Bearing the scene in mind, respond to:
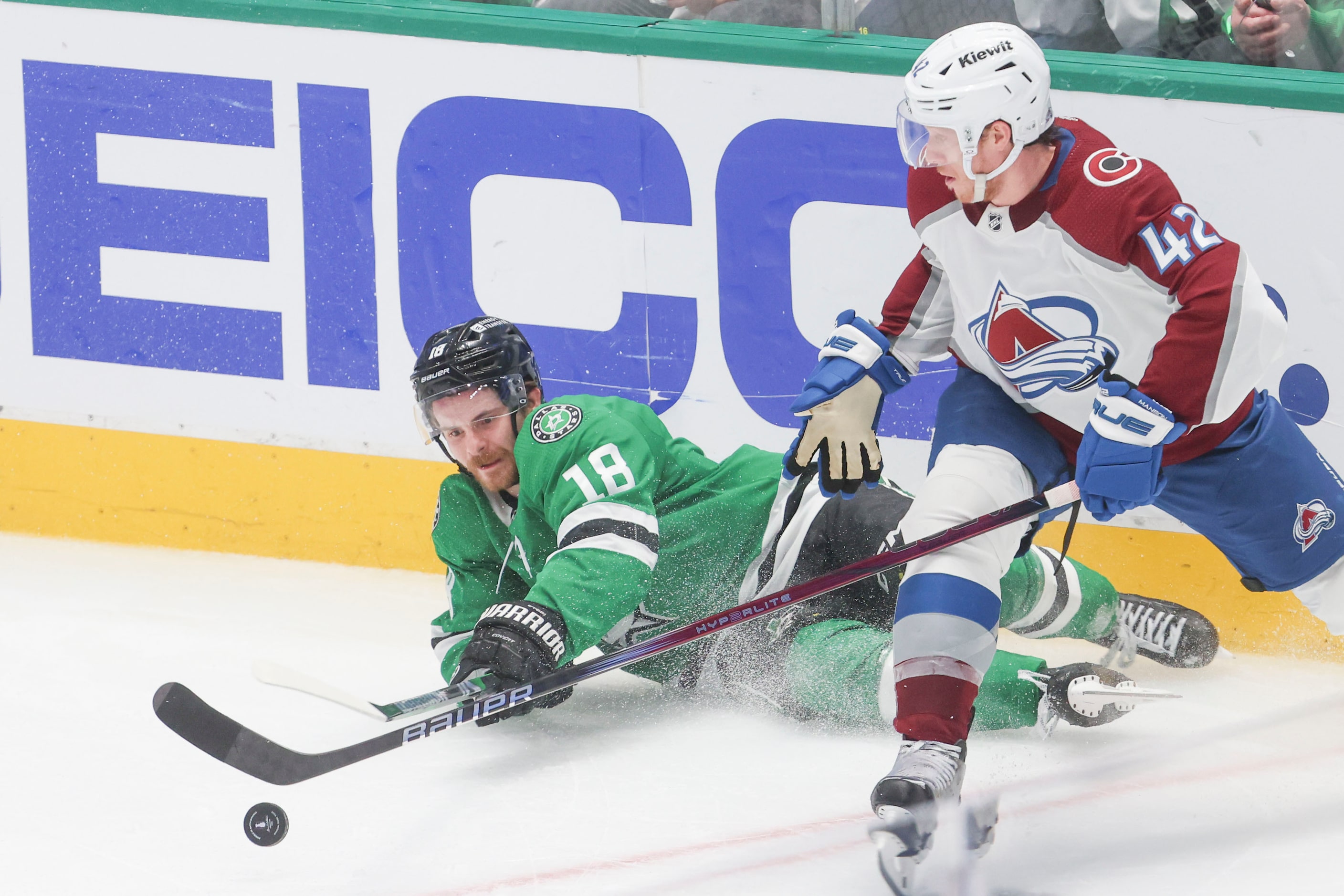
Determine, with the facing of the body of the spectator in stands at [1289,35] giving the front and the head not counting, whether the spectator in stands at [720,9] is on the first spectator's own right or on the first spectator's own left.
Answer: on the first spectator's own right

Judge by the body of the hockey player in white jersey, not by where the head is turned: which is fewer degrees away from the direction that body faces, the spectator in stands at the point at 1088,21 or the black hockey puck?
the black hockey puck

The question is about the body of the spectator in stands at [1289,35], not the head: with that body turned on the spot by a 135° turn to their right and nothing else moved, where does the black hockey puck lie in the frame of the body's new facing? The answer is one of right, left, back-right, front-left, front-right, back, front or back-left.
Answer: left

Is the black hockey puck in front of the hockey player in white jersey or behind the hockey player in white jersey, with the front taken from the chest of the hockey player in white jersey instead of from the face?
in front

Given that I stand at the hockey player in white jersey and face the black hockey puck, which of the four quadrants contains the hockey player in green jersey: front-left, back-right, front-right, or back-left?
front-right

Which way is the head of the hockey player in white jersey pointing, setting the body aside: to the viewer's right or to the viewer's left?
to the viewer's left

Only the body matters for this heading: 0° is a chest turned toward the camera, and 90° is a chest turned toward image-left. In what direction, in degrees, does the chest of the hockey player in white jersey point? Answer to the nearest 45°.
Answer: approximately 45°

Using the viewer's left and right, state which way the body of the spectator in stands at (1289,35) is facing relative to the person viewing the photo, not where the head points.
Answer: facing the viewer

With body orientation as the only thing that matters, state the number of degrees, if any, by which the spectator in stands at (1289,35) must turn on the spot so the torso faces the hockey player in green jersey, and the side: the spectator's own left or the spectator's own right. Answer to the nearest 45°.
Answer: approximately 45° to the spectator's own right

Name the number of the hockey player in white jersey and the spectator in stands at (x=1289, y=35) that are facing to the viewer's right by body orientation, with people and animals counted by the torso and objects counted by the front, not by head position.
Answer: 0
